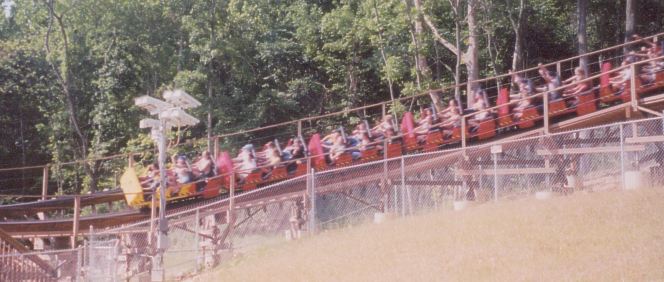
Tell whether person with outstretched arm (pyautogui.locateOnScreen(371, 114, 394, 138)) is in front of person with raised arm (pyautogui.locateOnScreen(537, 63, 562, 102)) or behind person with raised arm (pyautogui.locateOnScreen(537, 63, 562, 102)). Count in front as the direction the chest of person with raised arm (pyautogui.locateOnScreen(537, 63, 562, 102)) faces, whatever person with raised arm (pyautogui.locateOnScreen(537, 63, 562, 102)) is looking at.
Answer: in front

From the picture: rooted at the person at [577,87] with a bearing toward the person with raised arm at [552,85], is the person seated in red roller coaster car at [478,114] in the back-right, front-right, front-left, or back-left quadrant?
front-left

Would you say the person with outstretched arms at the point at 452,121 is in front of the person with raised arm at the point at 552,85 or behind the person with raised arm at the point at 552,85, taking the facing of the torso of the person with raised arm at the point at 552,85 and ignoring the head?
in front

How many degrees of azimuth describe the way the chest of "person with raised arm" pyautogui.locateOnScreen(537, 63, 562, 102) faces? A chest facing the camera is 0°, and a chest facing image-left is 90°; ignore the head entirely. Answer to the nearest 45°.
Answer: approximately 90°

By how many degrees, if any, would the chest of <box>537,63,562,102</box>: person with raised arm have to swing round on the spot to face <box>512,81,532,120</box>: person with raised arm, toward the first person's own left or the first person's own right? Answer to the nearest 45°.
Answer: approximately 45° to the first person's own left

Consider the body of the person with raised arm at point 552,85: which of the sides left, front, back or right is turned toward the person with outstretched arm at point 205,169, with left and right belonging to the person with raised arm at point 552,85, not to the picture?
front

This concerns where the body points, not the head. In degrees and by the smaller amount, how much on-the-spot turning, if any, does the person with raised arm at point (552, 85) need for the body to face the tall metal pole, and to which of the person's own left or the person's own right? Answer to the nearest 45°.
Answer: approximately 45° to the person's own left

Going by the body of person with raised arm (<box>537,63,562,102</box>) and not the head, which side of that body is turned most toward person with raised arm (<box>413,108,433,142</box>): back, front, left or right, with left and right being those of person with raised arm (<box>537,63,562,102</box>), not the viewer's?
front

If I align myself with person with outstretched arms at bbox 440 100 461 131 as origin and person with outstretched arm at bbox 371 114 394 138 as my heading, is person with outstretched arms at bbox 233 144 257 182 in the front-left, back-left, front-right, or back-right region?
front-left
